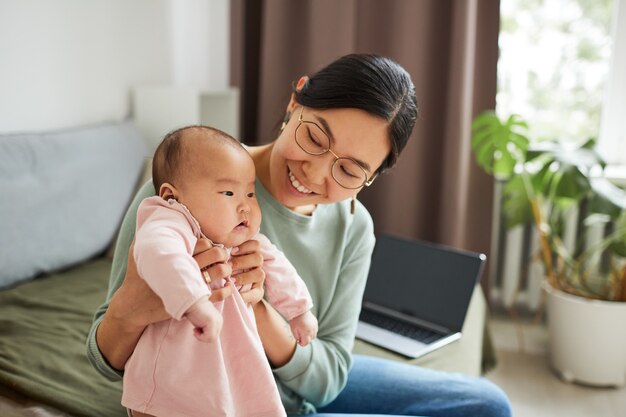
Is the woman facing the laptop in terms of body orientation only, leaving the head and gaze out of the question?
no

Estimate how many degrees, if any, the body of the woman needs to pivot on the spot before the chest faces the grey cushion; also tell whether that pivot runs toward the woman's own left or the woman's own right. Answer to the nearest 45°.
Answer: approximately 135° to the woman's own right

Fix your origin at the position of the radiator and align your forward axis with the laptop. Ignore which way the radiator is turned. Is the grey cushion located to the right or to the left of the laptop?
right

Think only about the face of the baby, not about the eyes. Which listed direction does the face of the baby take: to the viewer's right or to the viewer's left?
to the viewer's right

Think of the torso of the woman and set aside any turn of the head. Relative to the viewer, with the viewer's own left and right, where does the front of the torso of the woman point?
facing the viewer

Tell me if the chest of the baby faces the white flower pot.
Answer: no

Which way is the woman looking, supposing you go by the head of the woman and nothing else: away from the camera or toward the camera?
toward the camera

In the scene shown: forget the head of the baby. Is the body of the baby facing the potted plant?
no

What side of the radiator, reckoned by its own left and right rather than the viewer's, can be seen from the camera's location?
front

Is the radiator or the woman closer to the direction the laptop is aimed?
the woman

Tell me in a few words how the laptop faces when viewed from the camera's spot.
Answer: facing the viewer and to the left of the viewer

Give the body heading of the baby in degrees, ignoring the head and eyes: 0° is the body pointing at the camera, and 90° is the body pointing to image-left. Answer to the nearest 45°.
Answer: approximately 315°

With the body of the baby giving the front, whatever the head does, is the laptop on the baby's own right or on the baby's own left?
on the baby's own left
